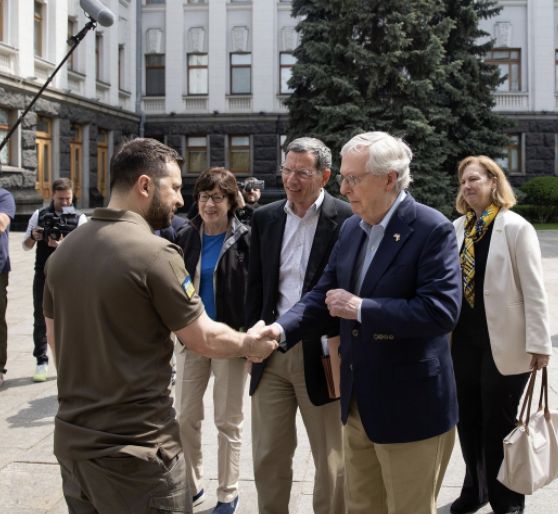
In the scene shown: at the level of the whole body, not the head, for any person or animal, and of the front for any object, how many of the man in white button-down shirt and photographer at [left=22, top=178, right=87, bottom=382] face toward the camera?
2

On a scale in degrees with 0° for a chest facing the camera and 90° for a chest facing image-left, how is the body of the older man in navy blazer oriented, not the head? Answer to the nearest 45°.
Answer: approximately 45°

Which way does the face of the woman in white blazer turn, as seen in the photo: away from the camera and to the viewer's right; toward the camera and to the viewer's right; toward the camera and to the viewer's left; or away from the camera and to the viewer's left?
toward the camera and to the viewer's left

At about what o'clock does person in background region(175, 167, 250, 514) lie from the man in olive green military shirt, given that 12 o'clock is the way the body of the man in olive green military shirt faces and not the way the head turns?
The person in background is roughly at 11 o'clock from the man in olive green military shirt.

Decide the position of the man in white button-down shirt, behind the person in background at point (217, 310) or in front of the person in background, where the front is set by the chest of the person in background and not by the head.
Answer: in front

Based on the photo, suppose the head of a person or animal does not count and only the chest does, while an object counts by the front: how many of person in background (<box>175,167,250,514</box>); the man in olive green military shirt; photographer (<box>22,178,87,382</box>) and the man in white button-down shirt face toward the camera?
3

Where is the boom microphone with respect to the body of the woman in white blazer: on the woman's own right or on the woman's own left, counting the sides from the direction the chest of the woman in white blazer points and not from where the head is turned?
on the woman's own right

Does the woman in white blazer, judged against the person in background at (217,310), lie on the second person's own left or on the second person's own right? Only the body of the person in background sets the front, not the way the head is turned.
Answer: on the second person's own left

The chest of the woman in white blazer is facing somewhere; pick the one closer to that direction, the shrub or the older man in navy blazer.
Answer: the older man in navy blazer

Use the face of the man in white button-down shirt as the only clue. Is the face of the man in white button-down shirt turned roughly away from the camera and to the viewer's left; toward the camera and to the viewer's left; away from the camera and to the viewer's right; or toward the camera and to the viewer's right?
toward the camera and to the viewer's left

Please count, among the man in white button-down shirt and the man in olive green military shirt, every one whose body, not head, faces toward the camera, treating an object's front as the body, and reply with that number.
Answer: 1
